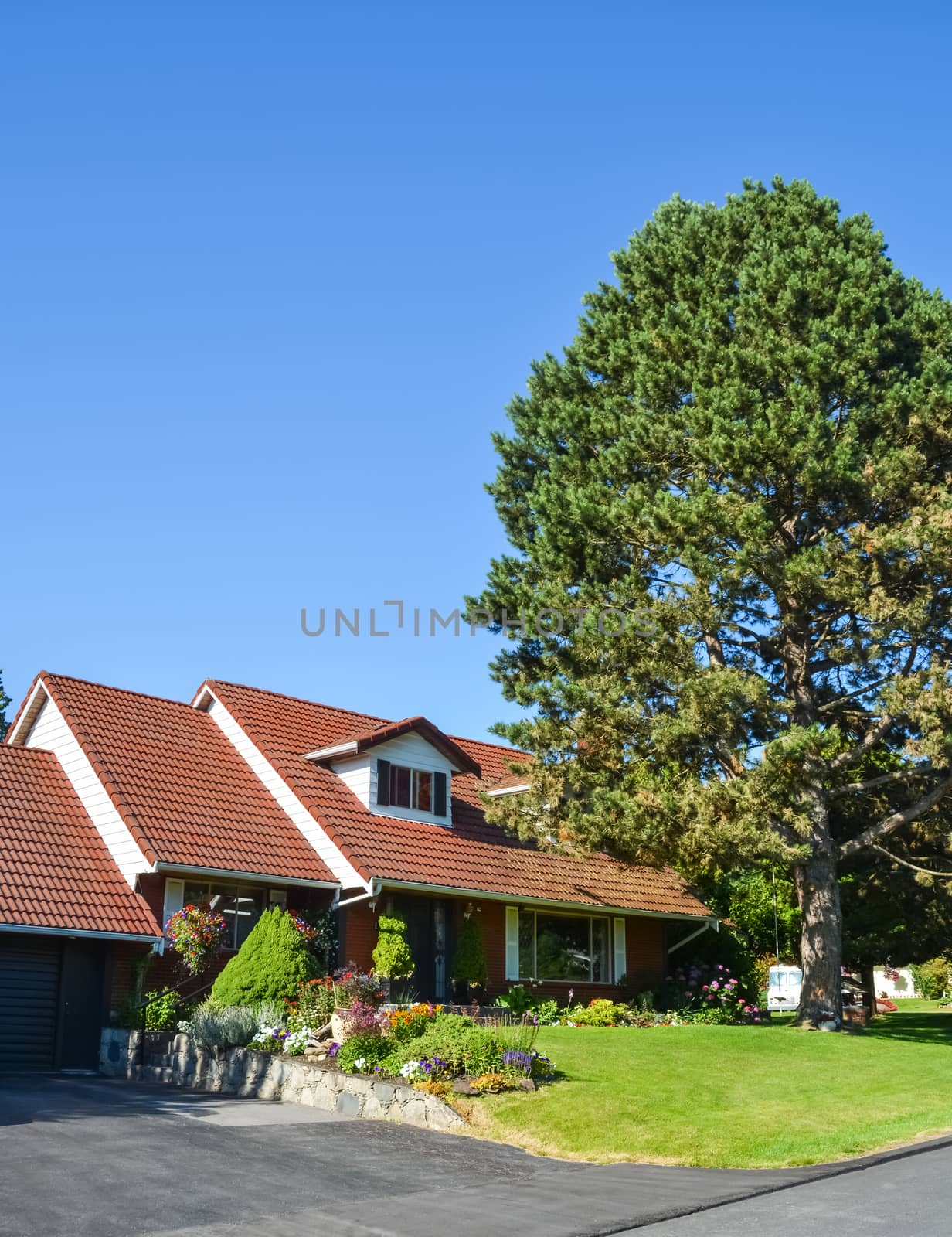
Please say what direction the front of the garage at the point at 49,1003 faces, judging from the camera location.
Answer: facing the viewer

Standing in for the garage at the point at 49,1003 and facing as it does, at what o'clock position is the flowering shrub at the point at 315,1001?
The flowering shrub is roughly at 10 o'clock from the garage.

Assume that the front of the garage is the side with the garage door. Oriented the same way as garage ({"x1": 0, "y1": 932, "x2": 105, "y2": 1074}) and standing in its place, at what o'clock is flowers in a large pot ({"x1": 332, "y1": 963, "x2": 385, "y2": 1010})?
The flowers in a large pot is roughly at 10 o'clock from the garage.

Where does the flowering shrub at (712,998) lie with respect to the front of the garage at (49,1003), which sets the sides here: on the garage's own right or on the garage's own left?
on the garage's own left

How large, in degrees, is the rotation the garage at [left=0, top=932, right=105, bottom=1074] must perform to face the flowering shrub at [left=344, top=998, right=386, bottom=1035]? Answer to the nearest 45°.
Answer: approximately 45° to its left

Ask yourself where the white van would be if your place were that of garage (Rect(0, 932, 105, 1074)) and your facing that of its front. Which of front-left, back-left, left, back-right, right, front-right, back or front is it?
back-left

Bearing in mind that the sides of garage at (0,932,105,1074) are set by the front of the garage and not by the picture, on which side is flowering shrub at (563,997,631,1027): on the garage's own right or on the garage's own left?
on the garage's own left

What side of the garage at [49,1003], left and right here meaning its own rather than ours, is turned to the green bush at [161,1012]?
left

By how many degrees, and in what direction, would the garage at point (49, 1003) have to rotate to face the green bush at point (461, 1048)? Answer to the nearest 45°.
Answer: approximately 45° to its left

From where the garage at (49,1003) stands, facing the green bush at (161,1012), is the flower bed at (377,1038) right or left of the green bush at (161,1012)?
right

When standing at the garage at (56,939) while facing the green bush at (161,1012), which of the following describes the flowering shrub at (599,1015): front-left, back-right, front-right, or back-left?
front-left

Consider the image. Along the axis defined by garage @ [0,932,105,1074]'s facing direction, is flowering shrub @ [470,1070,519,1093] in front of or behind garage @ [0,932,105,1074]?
in front

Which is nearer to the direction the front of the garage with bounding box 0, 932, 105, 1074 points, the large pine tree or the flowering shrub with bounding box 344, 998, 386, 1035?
the flowering shrub

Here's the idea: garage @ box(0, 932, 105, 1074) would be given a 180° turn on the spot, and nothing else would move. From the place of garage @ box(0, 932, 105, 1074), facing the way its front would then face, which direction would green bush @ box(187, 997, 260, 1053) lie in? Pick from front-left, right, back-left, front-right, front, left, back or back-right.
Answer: back-right

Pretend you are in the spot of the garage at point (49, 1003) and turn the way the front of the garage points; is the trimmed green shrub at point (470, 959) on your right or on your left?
on your left

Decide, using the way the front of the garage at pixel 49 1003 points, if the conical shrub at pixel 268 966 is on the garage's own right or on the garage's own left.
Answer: on the garage's own left
